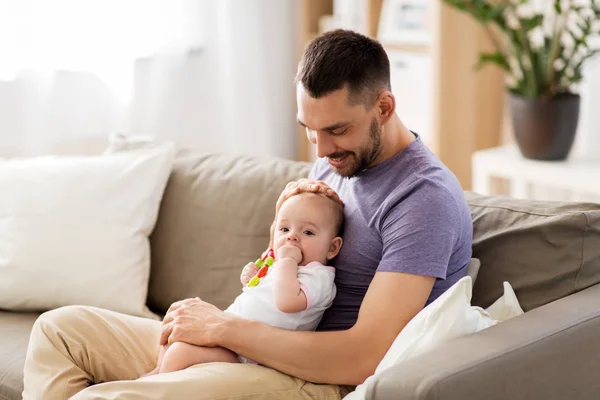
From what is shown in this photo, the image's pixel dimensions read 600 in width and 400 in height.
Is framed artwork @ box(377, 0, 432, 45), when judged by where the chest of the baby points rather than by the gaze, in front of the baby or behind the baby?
behind

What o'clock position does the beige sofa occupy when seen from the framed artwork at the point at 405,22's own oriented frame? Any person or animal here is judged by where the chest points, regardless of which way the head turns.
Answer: The beige sofa is roughly at 12 o'clock from the framed artwork.

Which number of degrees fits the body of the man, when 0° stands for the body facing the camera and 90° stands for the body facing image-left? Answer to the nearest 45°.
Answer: approximately 45°

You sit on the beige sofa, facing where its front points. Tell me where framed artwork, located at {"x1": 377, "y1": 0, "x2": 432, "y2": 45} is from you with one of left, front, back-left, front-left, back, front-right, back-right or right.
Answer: back-right

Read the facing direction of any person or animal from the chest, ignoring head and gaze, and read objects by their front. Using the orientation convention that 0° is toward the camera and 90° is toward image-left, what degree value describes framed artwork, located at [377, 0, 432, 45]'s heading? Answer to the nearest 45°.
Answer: approximately 0°

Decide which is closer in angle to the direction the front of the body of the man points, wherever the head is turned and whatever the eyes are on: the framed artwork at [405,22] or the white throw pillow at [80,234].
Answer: the white throw pillow
